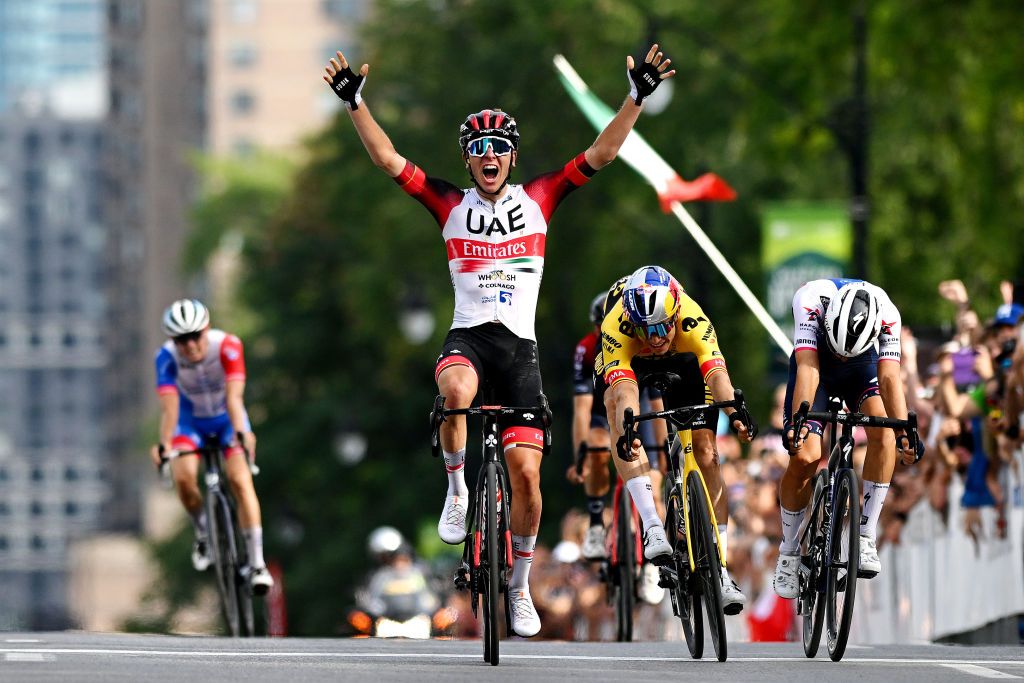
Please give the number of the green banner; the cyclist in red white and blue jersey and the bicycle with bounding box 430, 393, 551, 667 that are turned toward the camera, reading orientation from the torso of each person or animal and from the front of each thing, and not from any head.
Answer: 3

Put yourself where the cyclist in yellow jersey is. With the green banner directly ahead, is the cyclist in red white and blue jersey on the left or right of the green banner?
left

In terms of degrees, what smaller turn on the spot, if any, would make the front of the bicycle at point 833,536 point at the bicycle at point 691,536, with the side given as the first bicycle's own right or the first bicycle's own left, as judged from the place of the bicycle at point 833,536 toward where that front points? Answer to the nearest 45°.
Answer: approximately 90° to the first bicycle's own right

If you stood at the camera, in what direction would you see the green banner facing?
facing the viewer

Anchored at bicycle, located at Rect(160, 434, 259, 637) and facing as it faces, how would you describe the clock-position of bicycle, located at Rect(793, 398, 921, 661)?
bicycle, located at Rect(793, 398, 921, 661) is roughly at 11 o'clock from bicycle, located at Rect(160, 434, 259, 637).

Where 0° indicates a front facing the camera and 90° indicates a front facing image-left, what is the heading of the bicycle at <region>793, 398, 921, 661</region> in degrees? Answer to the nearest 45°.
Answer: approximately 0°

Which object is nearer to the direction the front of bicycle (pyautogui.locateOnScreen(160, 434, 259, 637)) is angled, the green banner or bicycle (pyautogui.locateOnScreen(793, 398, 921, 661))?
the bicycle

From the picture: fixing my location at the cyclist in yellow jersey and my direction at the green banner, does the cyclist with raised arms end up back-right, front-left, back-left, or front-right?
back-left

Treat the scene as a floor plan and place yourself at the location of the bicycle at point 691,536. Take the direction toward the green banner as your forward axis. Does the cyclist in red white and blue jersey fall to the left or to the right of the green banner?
left

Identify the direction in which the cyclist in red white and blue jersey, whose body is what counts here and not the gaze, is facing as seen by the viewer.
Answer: toward the camera

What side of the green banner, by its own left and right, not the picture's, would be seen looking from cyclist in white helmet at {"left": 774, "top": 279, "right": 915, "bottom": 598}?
front

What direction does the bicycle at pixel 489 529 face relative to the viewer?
toward the camera

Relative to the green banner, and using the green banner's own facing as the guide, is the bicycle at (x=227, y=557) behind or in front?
in front

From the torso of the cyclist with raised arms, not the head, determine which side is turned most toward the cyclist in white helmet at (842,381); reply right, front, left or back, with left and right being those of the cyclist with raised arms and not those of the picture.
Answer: left
